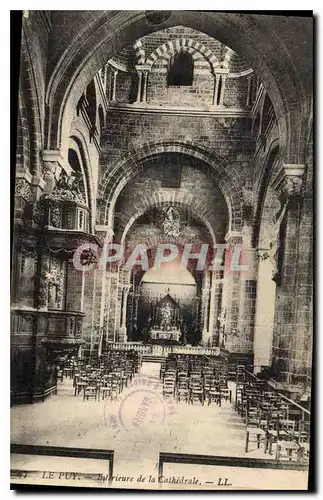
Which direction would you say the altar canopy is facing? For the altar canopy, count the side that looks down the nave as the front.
toward the camera
